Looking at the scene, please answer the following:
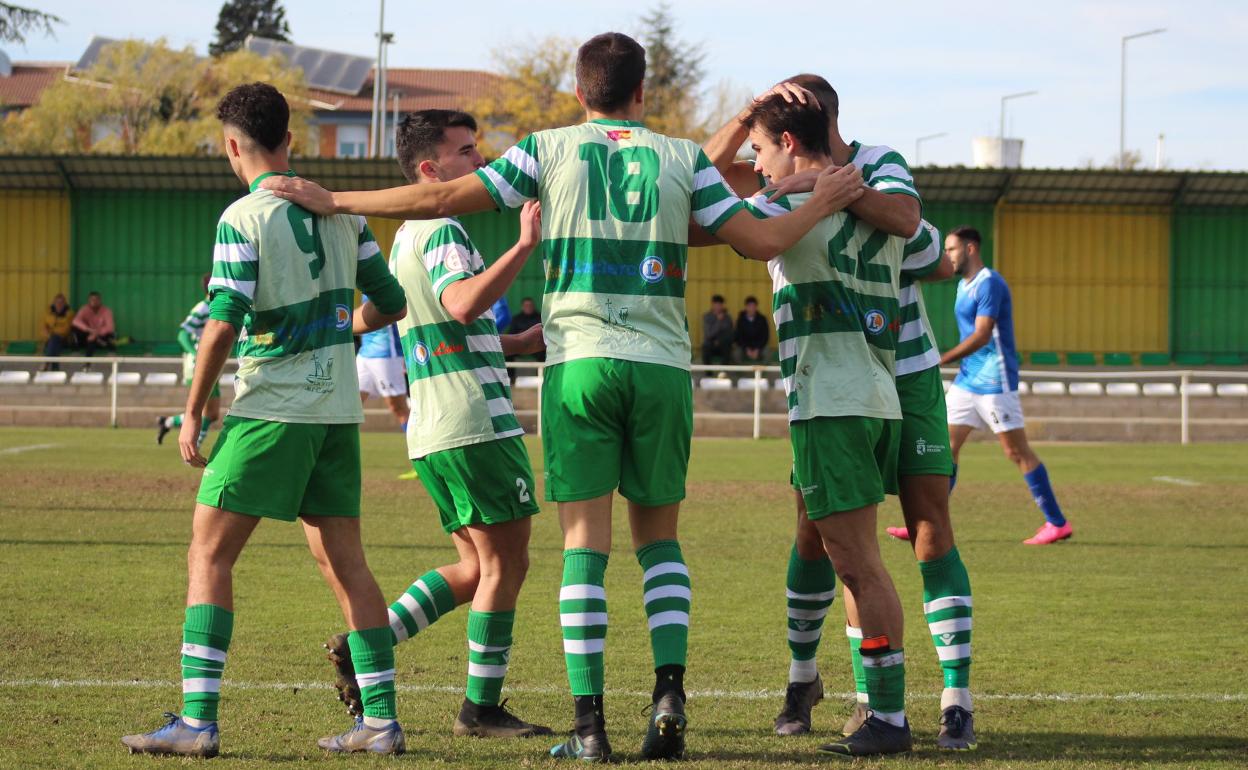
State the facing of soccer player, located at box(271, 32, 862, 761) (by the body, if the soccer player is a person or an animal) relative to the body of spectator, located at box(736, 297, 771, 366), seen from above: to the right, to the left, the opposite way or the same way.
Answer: the opposite way

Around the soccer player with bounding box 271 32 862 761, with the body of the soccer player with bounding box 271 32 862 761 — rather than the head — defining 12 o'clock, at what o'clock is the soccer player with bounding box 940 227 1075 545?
the soccer player with bounding box 940 227 1075 545 is roughly at 1 o'clock from the soccer player with bounding box 271 32 862 761.

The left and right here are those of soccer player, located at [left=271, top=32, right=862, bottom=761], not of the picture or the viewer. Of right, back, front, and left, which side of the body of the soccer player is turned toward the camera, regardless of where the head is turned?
back

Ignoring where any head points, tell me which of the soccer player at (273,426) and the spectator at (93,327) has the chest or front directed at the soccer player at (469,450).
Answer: the spectator

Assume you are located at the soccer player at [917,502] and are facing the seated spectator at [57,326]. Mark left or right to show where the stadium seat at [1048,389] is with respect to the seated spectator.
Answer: right

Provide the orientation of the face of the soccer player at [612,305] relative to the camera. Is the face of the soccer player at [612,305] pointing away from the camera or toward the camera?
away from the camera

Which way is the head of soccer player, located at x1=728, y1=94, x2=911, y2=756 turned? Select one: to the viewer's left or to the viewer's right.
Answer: to the viewer's left

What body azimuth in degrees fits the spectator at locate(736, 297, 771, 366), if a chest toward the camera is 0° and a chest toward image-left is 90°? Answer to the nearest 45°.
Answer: approximately 0°

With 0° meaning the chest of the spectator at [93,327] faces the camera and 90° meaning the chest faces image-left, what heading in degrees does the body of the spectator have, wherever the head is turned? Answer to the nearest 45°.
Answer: approximately 0°

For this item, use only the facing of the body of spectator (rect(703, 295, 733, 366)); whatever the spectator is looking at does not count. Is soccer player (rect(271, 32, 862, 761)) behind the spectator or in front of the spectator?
in front

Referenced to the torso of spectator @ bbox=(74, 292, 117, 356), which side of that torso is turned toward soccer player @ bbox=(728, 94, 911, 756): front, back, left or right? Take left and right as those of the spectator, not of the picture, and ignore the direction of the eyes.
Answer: front

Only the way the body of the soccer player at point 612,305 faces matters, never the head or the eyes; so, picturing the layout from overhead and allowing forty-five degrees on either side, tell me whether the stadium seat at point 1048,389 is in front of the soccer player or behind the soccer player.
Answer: in front

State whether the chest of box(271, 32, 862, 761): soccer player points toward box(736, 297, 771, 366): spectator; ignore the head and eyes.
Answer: yes

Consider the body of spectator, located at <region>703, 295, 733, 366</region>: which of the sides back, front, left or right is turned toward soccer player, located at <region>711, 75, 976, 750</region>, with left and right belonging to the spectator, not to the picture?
front

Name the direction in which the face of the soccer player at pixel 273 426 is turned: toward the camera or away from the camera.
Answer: away from the camera
